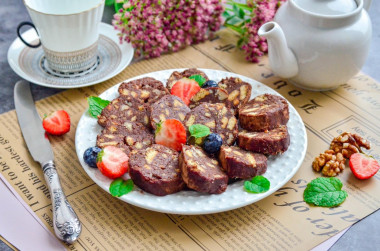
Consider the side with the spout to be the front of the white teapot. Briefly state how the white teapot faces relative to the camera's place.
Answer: facing the viewer and to the left of the viewer

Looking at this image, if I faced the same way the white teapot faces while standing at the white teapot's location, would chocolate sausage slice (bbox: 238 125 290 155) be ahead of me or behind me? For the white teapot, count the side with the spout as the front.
ahead

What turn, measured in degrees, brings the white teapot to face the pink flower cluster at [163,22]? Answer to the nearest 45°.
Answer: approximately 45° to its right

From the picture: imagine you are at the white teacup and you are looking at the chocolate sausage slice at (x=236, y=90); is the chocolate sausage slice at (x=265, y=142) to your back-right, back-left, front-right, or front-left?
front-right

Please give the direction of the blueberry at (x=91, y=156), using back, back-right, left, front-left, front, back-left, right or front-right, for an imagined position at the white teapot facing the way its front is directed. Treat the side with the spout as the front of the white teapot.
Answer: front

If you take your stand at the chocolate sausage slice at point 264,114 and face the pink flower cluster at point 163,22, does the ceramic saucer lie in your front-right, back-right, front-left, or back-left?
front-left

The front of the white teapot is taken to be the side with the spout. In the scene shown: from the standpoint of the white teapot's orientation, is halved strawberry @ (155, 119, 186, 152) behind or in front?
in front

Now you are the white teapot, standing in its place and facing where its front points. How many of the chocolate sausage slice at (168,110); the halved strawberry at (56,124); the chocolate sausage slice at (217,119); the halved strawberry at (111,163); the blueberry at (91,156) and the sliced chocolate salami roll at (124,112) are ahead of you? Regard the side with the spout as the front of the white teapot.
6

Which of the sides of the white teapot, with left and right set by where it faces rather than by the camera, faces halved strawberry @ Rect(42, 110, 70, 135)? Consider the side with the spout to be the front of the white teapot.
front

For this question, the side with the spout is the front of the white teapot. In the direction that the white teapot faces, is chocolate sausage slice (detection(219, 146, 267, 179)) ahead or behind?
ahead

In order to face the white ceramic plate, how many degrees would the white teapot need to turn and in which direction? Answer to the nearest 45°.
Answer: approximately 45° to its left
